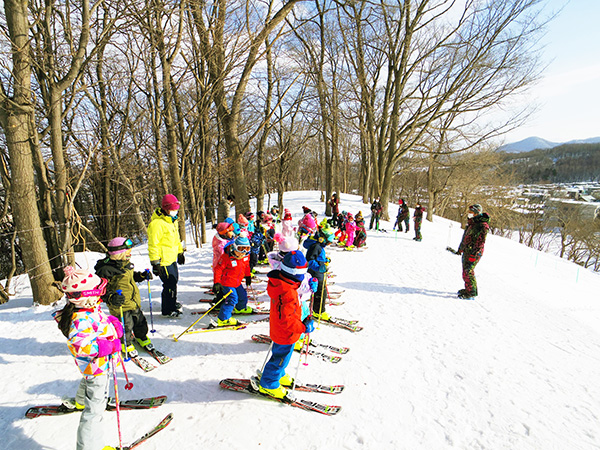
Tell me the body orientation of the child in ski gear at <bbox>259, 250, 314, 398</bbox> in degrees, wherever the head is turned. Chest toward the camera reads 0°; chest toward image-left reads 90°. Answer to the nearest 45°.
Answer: approximately 270°

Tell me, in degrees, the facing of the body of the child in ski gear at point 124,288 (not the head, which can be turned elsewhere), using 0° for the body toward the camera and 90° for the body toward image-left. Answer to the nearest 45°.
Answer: approximately 315°

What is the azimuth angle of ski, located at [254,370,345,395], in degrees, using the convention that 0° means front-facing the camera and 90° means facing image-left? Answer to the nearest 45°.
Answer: approximately 270°

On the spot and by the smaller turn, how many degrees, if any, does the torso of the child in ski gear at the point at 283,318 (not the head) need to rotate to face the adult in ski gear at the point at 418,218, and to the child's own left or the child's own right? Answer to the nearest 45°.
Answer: approximately 45° to the child's own left

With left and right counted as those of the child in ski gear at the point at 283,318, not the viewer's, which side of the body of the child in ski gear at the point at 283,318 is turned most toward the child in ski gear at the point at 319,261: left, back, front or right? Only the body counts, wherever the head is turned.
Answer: left

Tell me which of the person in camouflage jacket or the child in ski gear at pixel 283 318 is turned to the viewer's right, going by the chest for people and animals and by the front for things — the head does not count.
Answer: the child in ski gear

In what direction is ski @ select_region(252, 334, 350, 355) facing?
to the viewer's right

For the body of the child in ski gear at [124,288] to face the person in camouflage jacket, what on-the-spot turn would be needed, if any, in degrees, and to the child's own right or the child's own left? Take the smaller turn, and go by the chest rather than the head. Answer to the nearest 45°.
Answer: approximately 45° to the child's own left

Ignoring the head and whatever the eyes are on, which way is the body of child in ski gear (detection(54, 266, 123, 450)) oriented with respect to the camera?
to the viewer's right

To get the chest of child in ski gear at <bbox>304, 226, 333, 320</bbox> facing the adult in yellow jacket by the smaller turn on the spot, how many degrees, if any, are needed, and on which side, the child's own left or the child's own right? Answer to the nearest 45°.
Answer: approximately 180°

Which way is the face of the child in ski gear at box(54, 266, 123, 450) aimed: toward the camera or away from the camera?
away from the camera
